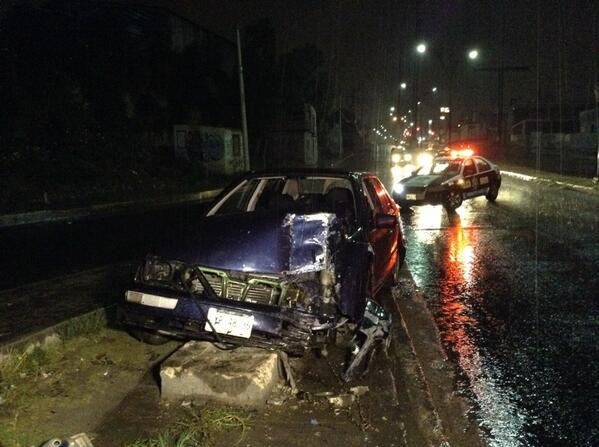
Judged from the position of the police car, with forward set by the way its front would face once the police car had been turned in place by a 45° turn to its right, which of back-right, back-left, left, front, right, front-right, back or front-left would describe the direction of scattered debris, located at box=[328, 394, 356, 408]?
left

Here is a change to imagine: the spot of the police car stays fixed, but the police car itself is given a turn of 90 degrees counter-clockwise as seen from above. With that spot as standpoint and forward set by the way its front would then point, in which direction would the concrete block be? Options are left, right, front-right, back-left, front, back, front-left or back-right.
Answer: front-right

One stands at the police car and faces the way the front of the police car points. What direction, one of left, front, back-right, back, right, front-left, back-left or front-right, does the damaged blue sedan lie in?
front-left

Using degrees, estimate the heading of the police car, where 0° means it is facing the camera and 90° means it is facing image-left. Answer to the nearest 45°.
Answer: approximately 45°

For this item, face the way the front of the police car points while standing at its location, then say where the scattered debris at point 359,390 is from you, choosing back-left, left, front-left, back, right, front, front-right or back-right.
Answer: front-left
